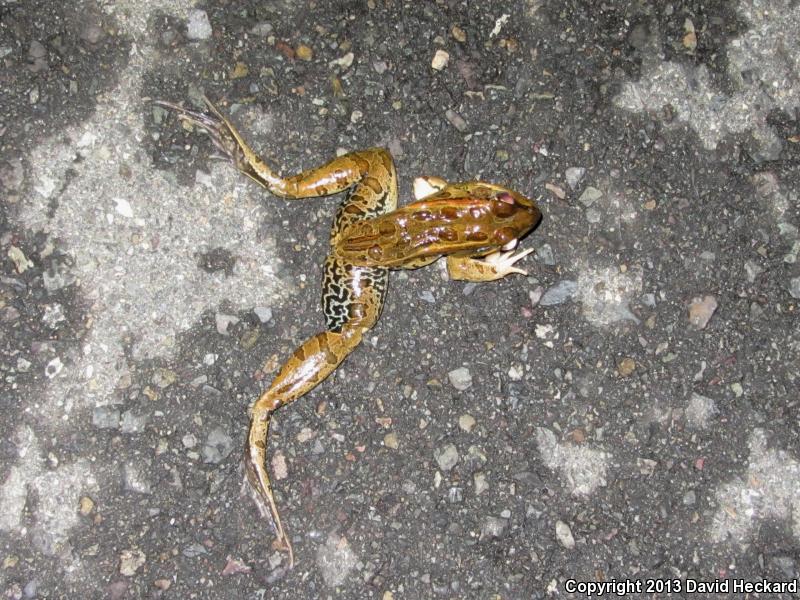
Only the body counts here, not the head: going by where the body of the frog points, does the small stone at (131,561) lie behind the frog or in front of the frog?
behind

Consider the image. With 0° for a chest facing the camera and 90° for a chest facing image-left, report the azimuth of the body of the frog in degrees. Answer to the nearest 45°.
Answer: approximately 270°

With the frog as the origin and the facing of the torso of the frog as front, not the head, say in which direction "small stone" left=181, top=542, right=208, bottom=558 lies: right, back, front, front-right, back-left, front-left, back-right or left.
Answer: back-right

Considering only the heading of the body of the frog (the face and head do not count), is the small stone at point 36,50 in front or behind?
behind

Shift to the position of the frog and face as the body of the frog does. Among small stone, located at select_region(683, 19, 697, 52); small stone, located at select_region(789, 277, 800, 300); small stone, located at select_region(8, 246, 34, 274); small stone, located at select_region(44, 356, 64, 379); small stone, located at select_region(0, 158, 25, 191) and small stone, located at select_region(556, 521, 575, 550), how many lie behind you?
3

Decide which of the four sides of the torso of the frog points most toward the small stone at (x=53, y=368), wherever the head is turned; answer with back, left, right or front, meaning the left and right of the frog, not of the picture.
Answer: back

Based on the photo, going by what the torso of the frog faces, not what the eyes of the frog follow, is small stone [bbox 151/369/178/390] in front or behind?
behind

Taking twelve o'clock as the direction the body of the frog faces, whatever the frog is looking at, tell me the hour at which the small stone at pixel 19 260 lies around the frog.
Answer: The small stone is roughly at 6 o'clock from the frog.

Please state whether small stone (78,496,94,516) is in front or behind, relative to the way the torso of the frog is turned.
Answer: behind

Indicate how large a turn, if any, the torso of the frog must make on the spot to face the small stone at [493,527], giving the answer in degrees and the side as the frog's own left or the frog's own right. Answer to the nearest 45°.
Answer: approximately 45° to the frog's own right

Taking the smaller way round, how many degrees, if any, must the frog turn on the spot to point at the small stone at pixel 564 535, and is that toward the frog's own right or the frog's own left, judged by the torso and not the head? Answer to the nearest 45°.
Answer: approximately 45° to the frog's own right
